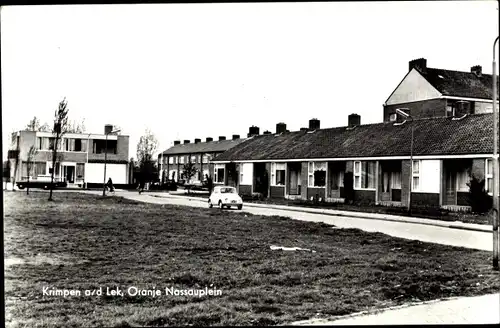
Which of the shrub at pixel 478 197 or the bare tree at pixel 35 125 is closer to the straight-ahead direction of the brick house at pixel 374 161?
the bare tree

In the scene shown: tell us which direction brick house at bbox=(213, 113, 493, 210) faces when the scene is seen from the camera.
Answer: facing the viewer and to the left of the viewer

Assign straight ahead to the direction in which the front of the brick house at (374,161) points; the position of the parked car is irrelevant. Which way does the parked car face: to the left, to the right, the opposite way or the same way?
to the left

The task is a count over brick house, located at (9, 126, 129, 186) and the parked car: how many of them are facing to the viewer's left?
0

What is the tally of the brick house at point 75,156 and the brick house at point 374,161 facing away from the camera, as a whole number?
0

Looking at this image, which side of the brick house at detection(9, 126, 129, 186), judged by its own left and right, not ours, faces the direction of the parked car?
front

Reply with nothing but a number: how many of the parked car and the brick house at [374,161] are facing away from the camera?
1

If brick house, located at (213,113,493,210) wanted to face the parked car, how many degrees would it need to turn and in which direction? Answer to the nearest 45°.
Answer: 0° — it already faces it

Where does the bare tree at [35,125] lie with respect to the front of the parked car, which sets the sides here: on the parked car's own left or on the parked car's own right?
on the parked car's own right

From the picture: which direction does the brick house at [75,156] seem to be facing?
toward the camera
